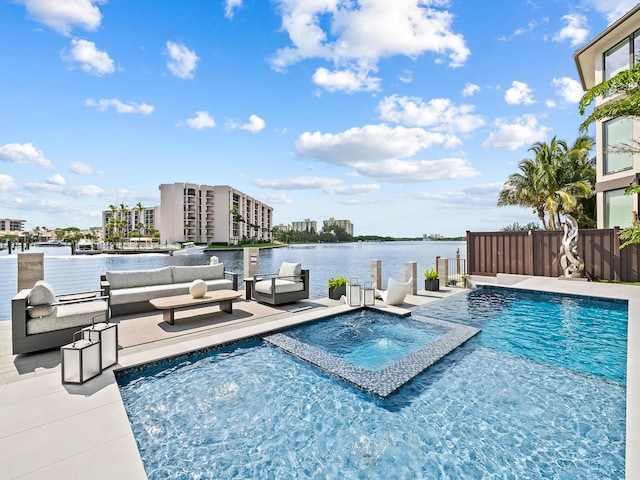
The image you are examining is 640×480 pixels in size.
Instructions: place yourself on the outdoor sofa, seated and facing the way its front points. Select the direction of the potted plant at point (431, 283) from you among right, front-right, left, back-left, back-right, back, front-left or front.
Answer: front-left

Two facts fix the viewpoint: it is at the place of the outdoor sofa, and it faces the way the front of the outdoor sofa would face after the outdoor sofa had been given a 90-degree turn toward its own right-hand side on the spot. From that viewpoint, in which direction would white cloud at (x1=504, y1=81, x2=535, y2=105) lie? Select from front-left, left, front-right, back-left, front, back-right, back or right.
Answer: back-left

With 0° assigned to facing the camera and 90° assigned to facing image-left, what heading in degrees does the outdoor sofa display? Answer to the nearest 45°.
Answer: approximately 315°

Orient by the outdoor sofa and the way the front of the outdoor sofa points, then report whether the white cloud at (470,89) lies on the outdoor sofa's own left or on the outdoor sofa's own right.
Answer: on the outdoor sofa's own left

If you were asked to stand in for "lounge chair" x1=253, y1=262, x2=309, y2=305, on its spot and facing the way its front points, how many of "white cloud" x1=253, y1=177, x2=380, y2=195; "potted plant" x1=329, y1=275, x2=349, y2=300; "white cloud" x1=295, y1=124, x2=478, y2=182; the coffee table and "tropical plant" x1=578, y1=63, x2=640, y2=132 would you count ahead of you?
1

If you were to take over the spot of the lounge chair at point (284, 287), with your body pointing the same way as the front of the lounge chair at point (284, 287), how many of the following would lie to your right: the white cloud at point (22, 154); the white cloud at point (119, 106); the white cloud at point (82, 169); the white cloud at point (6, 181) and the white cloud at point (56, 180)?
5

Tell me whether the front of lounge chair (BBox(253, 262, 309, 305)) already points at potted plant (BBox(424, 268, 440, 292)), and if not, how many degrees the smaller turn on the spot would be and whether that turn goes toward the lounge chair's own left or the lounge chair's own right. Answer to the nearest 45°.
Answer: approximately 135° to the lounge chair's own left

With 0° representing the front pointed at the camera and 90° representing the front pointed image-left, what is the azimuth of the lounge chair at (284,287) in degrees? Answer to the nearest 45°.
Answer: approximately 45°
